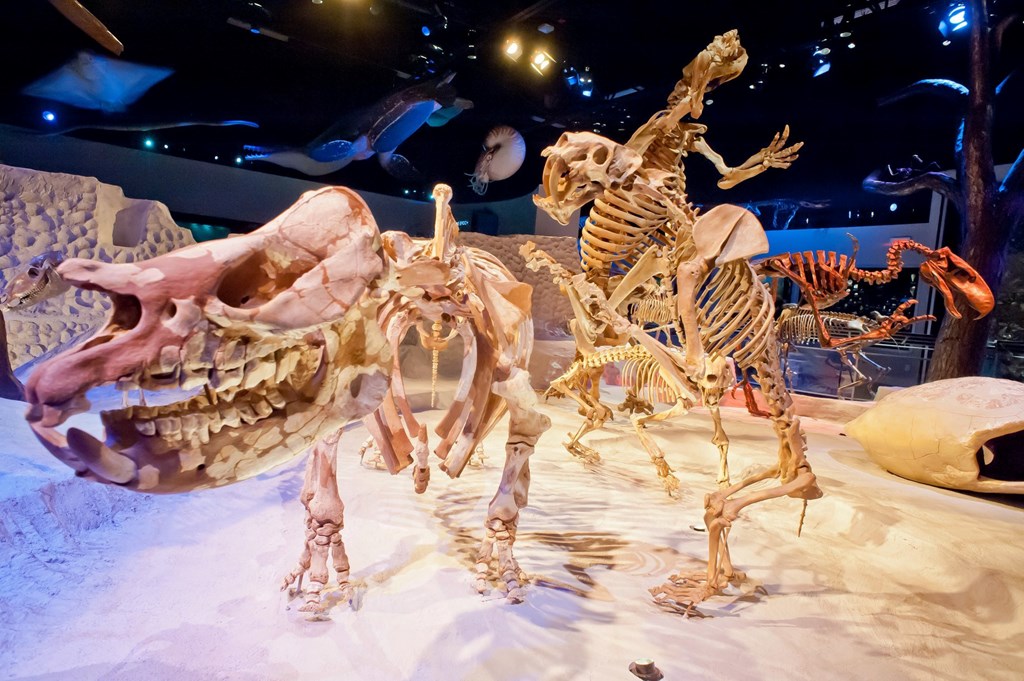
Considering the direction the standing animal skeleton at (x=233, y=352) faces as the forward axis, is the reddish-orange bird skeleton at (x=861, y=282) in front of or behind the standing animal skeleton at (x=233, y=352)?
behind

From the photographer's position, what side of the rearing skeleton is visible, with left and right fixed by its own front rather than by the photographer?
left

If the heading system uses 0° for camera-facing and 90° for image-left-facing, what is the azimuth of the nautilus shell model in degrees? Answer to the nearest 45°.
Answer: approximately 90°

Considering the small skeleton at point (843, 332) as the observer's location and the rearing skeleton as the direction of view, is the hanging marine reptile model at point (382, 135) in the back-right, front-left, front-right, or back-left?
front-right

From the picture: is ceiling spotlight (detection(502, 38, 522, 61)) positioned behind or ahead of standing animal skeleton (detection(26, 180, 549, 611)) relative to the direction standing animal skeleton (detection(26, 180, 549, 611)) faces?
behind

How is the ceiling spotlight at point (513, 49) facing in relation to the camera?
toward the camera

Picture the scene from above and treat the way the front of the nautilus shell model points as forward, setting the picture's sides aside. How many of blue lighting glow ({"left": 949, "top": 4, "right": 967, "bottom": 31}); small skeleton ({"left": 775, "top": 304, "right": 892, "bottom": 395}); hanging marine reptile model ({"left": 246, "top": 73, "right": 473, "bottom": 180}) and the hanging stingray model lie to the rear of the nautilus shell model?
2

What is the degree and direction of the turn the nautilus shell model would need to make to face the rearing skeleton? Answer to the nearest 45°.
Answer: approximately 90° to its left
